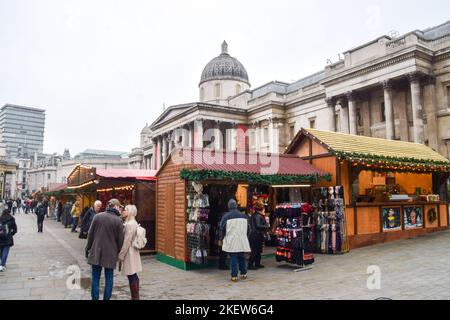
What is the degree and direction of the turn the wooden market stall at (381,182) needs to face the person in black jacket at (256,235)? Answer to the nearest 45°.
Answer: approximately 90° to its right

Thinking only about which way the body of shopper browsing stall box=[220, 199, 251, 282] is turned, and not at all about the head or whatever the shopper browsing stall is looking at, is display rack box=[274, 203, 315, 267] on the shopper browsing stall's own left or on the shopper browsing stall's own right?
on the shopper browsing stall's own right

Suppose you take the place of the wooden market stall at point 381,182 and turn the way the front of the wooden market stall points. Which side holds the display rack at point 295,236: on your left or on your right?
on your right

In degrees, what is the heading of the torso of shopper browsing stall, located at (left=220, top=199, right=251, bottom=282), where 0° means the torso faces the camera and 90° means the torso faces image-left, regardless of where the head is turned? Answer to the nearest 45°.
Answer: approximately 180°

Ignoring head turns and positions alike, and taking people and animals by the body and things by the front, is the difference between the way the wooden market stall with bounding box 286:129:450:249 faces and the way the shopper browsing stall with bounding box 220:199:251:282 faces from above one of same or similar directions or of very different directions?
very different directions

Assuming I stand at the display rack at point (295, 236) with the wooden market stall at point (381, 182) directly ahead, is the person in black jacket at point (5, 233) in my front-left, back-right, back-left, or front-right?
back-left

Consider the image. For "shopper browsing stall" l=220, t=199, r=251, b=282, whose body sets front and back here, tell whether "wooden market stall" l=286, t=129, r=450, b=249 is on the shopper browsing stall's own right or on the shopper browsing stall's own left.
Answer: on the shopper browsing stall's own right

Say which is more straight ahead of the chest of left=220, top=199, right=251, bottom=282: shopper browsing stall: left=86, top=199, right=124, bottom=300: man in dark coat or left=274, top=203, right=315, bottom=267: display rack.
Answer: the display rack

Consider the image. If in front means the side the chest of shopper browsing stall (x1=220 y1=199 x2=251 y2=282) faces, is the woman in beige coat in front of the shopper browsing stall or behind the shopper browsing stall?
behind

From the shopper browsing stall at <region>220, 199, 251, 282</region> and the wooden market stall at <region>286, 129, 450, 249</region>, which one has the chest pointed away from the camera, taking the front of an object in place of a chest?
the shopper browsing stall

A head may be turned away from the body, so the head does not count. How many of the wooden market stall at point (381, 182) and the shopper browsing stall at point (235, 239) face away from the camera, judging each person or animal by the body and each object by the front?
1

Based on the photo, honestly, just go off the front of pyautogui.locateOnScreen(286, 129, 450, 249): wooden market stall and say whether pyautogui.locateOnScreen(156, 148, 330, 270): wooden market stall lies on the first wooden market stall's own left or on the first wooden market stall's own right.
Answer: on the first wooden market stall's own right

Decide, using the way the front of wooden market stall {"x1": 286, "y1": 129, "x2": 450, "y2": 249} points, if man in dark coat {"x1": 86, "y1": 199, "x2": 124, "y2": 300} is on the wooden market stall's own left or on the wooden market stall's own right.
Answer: on the wooden market stall's own right
